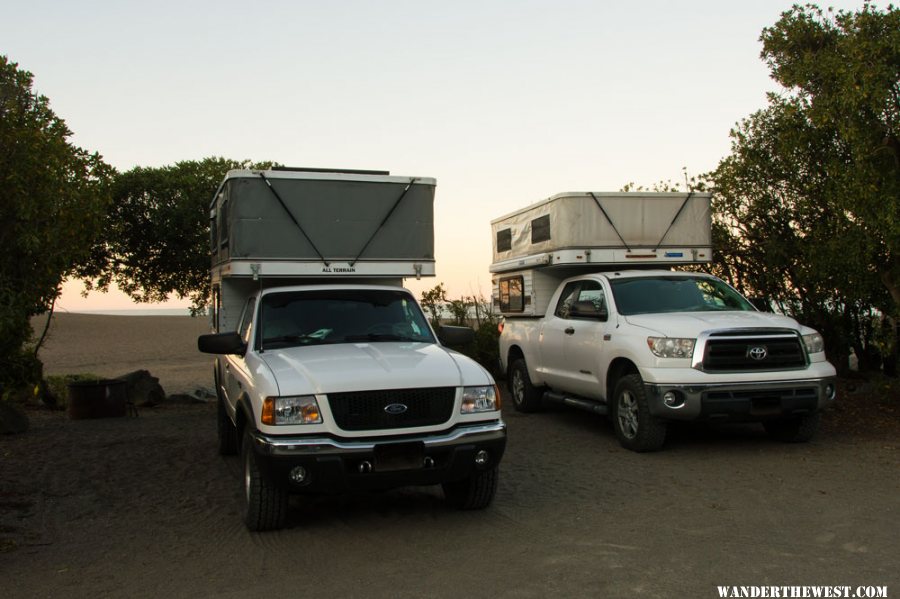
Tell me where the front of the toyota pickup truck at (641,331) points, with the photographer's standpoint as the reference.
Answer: facing the viewer and to the right of the viewer

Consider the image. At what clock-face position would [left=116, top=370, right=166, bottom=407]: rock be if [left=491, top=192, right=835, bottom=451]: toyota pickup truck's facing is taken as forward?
The rock is roughly at 5 o'clock from the toyota pickup truck.

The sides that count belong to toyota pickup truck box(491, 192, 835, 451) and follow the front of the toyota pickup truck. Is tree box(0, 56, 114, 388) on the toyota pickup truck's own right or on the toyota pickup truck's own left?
on the toyota pickup truck's own right

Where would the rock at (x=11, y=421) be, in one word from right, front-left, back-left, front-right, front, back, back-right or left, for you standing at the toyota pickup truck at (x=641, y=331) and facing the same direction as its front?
back-right

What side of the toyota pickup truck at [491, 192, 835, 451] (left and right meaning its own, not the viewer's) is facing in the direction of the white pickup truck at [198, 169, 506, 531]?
right

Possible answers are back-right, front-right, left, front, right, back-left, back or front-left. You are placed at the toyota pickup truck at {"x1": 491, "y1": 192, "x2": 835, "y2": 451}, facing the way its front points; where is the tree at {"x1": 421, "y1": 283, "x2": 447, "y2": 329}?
back

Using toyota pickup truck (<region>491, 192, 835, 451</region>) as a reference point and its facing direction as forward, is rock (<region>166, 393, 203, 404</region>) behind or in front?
behind

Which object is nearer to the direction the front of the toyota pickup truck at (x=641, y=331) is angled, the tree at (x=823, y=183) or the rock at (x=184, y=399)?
the tree
